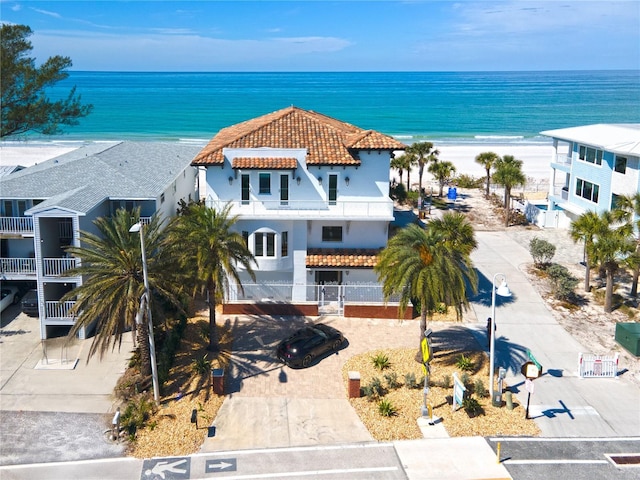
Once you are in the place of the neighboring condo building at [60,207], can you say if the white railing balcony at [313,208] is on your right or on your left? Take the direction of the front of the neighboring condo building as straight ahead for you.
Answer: on your left

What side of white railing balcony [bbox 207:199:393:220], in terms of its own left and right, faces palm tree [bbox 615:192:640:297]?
left

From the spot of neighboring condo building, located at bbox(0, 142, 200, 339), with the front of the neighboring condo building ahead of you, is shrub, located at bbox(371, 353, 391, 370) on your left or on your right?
on your left

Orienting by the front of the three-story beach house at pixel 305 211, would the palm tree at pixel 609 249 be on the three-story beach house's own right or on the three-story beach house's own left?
on the three-story beach house's own left

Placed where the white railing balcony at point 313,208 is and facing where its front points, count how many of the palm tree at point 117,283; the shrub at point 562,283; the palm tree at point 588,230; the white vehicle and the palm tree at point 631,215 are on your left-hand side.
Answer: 3

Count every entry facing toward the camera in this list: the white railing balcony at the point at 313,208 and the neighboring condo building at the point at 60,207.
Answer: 2

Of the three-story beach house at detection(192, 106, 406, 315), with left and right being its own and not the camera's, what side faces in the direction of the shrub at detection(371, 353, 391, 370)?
front

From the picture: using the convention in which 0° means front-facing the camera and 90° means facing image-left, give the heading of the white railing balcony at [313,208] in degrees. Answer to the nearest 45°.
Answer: approximately 0°

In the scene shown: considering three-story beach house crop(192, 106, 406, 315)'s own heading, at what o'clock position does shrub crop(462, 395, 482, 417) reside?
The shrub is roughly at 11 o'clock from the three-story beach house.

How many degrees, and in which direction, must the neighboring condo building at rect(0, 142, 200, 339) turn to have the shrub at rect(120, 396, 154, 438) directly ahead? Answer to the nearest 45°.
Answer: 0° — it already faces it

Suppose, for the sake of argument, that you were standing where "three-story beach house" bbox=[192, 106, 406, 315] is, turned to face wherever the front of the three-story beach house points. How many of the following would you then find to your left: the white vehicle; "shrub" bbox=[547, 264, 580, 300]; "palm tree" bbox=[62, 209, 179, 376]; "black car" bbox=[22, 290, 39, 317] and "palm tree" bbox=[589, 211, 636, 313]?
2

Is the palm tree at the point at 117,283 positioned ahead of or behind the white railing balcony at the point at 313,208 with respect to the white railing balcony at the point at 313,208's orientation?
ahead

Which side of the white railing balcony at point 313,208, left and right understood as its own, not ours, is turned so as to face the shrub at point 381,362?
front

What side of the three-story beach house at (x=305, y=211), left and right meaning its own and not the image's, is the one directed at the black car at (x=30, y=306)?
right
